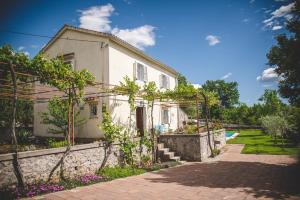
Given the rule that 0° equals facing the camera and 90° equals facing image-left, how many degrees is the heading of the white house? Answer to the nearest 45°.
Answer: approximately 315°

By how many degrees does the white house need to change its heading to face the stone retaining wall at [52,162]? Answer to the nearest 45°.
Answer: approximately 45° to its right

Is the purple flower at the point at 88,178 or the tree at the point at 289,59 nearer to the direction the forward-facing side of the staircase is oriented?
the tree

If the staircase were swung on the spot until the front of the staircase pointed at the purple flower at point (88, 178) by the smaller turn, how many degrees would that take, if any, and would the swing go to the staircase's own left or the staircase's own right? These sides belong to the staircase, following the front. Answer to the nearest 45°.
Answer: approximately 90° to the staircase's own right

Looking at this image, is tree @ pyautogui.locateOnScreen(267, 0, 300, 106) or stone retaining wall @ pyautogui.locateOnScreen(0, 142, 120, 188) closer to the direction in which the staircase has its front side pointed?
the tree

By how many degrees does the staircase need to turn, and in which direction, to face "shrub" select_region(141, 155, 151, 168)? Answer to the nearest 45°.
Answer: approximately 90° to its right

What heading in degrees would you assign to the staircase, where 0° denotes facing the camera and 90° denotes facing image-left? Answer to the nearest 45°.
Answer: approximately 315°

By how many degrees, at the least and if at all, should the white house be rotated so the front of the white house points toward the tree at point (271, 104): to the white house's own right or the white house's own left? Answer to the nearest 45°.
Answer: approximately 90° to the white house's own left
